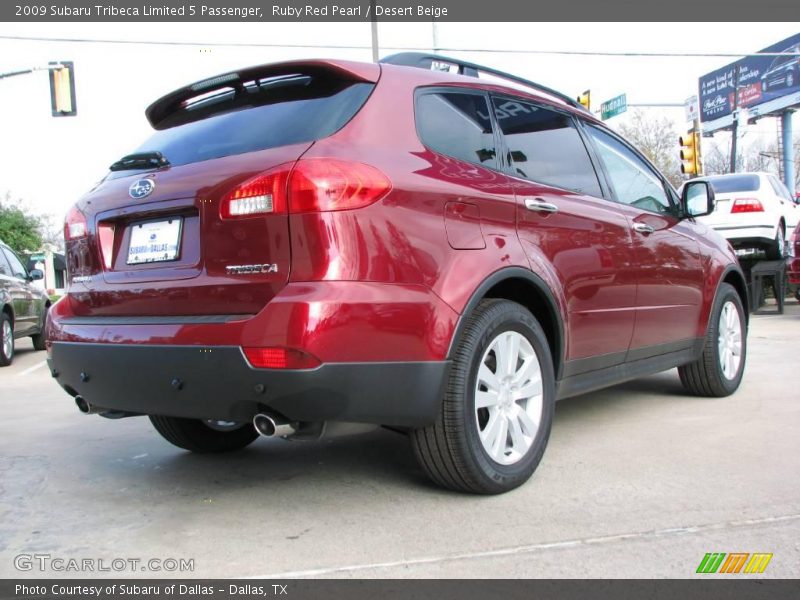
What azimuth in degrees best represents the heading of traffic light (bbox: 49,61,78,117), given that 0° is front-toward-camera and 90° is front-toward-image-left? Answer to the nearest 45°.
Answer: approximately 180°

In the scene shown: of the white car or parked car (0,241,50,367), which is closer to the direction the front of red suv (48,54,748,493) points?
the white car

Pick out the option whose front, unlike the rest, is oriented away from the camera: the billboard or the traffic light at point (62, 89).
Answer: the traffic light

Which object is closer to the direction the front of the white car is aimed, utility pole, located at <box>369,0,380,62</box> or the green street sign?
the green street sign

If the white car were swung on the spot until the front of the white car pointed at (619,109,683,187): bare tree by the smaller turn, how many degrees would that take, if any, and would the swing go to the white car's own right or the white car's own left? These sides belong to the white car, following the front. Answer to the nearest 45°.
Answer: approximately 45° to the white car's own left

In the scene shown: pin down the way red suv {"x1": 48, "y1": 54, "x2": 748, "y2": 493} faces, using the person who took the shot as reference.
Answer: facing away from the viewer and to the right of the viewer

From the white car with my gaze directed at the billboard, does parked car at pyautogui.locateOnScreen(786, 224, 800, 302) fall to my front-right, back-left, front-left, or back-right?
back-right
